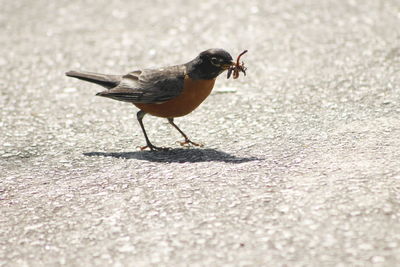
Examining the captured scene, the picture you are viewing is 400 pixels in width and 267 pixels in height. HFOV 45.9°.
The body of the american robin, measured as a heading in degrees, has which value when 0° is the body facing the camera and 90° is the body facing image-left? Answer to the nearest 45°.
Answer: approximately 270°
